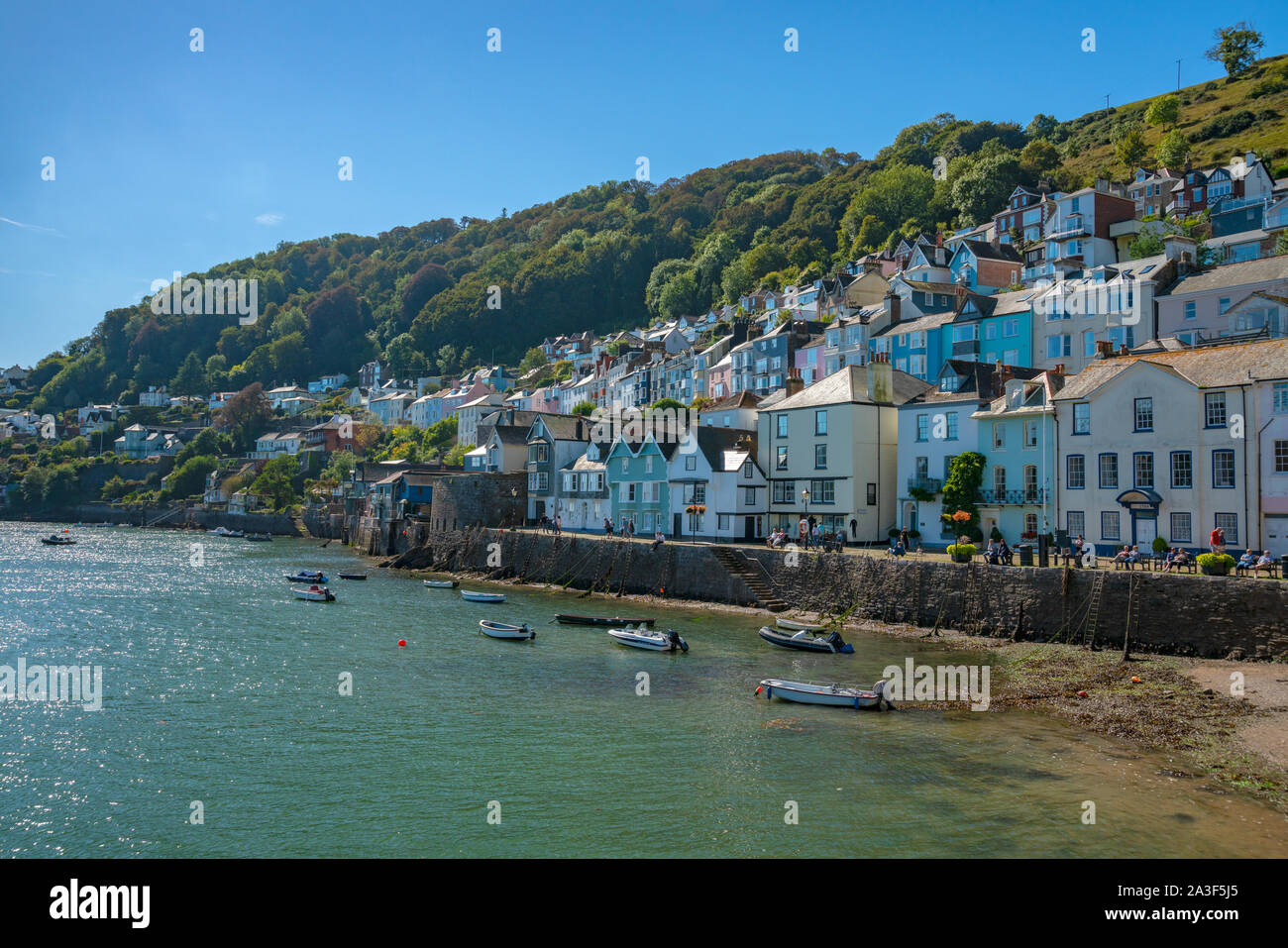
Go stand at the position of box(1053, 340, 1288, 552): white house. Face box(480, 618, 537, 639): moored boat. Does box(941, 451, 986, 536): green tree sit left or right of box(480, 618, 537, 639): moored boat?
right

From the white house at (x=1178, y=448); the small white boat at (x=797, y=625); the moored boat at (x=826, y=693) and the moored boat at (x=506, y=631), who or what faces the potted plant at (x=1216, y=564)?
the white house

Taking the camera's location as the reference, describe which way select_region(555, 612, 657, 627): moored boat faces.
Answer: facing to the left of the viewer

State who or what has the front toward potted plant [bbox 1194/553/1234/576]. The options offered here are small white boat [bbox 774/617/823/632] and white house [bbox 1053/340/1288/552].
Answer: the white house

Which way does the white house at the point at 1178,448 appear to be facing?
toward the camera

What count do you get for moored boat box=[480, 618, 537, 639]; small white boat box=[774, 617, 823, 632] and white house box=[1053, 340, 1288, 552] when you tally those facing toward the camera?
1

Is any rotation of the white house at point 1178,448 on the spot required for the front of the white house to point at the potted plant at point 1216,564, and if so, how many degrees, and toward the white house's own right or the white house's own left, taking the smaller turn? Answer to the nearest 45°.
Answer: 0° — it already faces it

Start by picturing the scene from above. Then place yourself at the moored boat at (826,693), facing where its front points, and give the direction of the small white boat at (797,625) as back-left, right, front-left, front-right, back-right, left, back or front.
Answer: right

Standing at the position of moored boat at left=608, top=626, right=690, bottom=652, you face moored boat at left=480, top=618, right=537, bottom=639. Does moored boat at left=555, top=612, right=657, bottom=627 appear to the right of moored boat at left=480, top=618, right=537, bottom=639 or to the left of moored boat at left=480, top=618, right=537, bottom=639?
right

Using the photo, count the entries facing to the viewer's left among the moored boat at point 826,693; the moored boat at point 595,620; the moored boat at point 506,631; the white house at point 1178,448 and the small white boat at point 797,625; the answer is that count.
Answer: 4

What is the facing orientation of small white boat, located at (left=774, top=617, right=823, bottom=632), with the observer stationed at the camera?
facing to the left of the viewer

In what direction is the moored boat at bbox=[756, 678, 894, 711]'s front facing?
to the viewer's left

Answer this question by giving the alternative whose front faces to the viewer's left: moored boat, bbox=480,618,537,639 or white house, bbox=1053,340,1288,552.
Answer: the moored boat

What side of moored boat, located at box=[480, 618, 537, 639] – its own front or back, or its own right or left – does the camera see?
left

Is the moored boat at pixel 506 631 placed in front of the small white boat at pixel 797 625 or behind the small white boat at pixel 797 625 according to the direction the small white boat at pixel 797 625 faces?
in front
